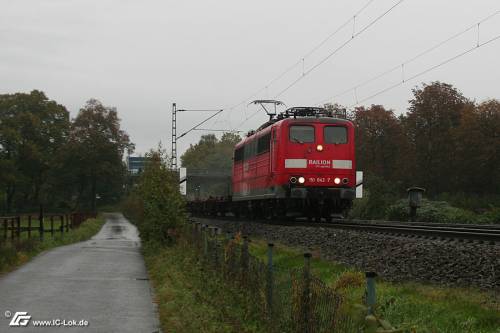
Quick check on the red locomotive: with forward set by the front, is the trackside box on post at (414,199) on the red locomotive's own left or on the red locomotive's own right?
on the red locomotive's own left

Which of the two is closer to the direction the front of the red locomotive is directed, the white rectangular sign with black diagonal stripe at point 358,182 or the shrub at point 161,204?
the white rectangular sign with black diagonal stripe

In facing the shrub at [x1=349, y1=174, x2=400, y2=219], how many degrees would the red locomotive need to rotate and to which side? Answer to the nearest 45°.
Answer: approximately 135° to its left

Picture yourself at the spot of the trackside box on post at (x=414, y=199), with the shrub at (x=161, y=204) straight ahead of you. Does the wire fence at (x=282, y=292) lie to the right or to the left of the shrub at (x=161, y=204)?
left

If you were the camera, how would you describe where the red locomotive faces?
facing the viewer and to the right of the viewer

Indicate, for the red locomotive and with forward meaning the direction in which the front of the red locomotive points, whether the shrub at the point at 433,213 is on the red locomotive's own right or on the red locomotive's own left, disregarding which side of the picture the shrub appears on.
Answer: on the red locomotive's own left

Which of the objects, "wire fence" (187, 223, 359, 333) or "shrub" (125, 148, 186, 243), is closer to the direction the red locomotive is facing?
the wire fence

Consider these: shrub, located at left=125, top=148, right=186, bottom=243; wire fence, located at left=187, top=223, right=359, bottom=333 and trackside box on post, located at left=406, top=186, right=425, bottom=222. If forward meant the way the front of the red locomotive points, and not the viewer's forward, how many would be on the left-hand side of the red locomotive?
1

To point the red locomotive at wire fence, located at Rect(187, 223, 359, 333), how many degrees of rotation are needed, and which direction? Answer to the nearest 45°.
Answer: approximately 45° to its right

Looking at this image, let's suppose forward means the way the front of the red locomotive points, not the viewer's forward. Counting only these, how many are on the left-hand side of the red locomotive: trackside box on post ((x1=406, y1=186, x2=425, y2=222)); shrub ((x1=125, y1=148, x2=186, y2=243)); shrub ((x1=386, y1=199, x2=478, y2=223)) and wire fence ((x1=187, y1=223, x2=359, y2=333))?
2

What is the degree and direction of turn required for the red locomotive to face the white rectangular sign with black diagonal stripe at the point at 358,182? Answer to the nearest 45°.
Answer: approximately 90° to its left

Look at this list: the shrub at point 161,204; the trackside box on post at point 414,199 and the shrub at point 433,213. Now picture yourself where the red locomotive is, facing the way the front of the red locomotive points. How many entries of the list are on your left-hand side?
2
